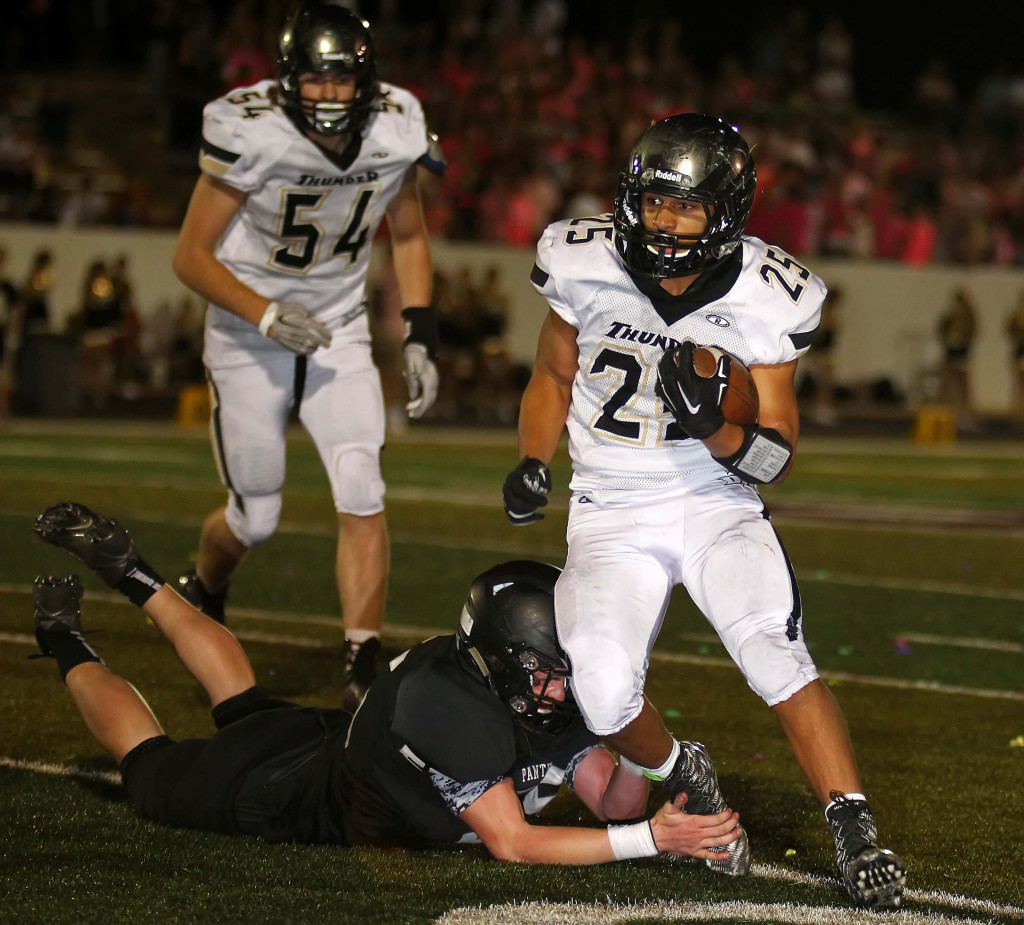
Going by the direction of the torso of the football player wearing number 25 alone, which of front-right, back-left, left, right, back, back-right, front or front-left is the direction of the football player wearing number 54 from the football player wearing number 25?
back-right

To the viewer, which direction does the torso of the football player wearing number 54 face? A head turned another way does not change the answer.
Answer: toward the camera

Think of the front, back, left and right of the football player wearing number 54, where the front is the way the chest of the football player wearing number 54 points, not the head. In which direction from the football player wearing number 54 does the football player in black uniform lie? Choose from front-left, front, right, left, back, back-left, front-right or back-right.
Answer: front

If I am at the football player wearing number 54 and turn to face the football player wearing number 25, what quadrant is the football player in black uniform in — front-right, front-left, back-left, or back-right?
front-right

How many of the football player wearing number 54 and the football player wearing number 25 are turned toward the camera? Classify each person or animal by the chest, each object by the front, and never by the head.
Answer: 2

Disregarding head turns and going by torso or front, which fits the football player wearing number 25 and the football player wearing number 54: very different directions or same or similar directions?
same or similar directions

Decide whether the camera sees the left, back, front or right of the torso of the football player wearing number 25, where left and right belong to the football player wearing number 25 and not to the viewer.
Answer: front

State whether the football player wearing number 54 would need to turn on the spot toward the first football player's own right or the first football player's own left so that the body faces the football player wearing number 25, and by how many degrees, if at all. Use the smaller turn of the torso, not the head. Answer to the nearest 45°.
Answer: approximately 45° to the first football player's own left

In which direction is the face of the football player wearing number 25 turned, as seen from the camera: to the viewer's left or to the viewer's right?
to the viewer's left
